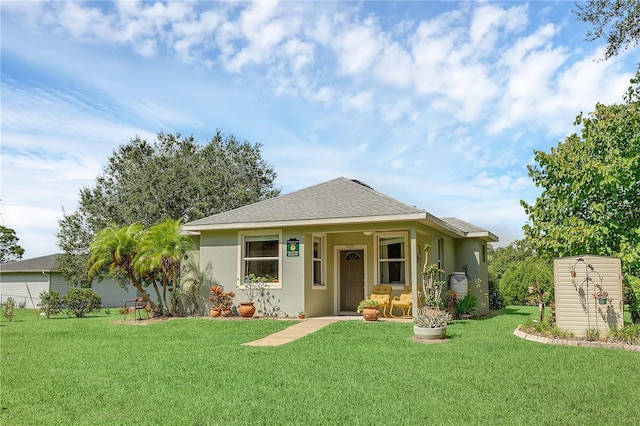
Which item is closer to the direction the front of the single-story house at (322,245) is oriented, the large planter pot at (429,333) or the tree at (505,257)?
the large planter pot

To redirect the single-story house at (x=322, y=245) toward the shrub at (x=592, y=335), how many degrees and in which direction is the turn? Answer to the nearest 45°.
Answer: approximately 45° to its left

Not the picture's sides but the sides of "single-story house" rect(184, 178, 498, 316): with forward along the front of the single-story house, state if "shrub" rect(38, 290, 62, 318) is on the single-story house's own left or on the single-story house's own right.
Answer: on the single-story house's own right

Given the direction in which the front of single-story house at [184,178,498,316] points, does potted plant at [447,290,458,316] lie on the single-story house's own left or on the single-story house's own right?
on the single-story house's own left

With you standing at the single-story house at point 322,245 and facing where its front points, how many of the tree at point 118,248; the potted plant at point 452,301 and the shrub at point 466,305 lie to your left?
2

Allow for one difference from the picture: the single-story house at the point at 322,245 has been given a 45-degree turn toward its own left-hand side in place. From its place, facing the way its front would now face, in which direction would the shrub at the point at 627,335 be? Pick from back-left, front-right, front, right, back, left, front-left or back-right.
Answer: front

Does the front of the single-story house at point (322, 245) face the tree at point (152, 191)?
no

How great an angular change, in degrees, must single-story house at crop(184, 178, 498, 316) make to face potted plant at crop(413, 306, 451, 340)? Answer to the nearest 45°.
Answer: approximately 45° to its left

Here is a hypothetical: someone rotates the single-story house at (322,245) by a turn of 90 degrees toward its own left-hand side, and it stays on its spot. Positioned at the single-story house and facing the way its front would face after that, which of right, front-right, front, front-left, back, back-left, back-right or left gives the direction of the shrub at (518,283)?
front-left

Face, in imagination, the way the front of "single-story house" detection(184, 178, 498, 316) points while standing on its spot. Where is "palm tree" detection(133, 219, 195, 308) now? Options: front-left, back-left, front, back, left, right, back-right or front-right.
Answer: right

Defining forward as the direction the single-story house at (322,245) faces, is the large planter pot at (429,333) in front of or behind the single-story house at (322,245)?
in front

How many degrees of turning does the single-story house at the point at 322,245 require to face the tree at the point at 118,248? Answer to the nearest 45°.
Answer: approximately 90° to its right

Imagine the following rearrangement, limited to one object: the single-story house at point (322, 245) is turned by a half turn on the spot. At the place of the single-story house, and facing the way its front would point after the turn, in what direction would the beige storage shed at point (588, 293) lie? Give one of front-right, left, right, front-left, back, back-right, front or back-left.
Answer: back-right

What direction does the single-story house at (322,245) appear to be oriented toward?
toward the camera

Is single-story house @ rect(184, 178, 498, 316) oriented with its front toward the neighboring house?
no
